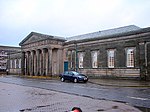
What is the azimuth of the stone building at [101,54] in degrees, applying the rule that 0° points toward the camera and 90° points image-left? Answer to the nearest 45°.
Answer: approximately 45°

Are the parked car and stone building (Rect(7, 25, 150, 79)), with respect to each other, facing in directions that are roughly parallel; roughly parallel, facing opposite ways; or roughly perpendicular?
roughly perpendicular
